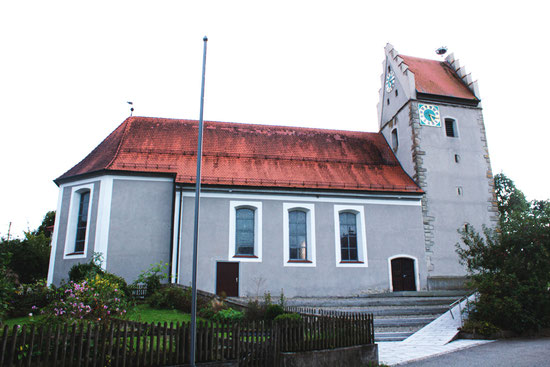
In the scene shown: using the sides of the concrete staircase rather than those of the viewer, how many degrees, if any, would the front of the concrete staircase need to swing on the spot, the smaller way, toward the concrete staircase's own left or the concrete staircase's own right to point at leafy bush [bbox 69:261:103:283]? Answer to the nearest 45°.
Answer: approximately 90° to the concrete staircase's own right

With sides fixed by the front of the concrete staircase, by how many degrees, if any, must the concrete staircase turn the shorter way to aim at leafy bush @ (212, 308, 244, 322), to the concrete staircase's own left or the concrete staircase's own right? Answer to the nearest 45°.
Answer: approximately 45° to the concrete staircase's own right

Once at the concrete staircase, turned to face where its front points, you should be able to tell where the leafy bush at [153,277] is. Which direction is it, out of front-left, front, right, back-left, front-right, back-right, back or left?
right

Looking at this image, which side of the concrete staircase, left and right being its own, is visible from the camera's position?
front

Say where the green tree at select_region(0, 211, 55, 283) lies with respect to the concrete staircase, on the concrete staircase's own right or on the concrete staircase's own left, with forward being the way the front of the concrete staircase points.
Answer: on the concrete staircase's own right

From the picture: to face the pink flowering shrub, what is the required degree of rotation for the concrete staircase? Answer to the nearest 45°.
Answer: approximately 45° to its right

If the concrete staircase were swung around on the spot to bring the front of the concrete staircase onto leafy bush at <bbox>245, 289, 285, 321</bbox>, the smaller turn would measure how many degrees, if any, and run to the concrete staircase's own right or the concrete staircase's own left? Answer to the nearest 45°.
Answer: approximately 45° to the concrete staircase's own right

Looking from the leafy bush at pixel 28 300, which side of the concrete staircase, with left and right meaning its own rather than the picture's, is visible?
right

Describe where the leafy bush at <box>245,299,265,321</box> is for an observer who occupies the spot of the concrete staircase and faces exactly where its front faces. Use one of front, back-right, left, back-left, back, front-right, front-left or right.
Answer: front-right

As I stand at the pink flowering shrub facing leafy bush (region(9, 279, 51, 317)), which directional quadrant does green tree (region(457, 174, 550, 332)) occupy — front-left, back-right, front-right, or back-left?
back-right

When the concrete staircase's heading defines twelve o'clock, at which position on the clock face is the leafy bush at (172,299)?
The leafy bush is roughly at 2 o'clock from the concrete staircase.
